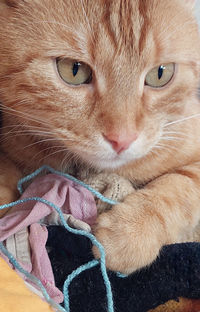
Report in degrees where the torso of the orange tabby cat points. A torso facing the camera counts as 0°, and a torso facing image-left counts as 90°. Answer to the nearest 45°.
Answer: approximately 0°
